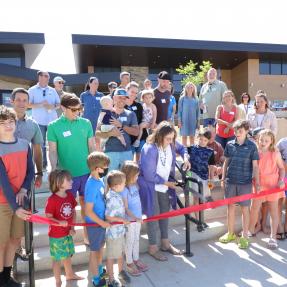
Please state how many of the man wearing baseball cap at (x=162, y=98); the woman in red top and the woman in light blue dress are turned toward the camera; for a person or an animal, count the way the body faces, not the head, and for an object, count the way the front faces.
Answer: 3

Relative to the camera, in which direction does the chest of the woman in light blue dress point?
toward the camera

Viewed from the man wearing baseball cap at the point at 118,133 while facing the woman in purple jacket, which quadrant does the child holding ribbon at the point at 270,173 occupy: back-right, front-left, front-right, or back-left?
front-left

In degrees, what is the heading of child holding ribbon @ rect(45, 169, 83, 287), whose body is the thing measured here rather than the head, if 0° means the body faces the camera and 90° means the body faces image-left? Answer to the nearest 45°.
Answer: approximately 315°

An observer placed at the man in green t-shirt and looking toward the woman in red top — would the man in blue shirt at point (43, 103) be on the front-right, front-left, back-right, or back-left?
front-left

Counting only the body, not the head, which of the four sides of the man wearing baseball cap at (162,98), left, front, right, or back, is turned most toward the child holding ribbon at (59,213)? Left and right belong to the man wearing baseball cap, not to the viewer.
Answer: front

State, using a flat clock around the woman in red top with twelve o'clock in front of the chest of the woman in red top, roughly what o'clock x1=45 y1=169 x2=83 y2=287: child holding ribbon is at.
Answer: The child holding ribbon is roughly at 1 o'clock from the woman in red top.

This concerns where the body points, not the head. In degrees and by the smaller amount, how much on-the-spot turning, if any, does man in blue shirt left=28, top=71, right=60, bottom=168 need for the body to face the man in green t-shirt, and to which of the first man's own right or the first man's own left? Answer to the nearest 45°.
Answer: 0° — they already face them

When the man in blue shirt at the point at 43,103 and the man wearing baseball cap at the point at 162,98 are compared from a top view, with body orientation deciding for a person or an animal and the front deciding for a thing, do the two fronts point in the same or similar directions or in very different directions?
same or similar directions

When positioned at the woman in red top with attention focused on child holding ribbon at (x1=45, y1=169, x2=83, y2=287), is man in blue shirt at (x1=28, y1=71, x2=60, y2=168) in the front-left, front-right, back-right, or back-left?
front-right

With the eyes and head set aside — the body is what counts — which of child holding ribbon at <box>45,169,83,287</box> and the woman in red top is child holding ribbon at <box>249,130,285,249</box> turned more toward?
the child holding ribbon

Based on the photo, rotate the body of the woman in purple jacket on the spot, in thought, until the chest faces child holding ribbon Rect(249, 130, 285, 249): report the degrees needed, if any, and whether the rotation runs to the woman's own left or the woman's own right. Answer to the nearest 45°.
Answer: approximately 90° to the woman's own left

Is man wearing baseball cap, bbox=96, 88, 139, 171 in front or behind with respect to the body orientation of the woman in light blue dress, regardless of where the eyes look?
in front

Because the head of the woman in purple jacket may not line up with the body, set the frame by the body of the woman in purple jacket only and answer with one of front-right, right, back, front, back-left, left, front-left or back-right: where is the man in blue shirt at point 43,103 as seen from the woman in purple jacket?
back

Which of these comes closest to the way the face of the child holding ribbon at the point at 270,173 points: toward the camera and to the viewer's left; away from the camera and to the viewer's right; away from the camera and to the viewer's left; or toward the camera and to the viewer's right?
toward the camera and to the viewer's left

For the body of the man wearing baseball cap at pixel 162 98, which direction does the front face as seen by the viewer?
toward the camera
